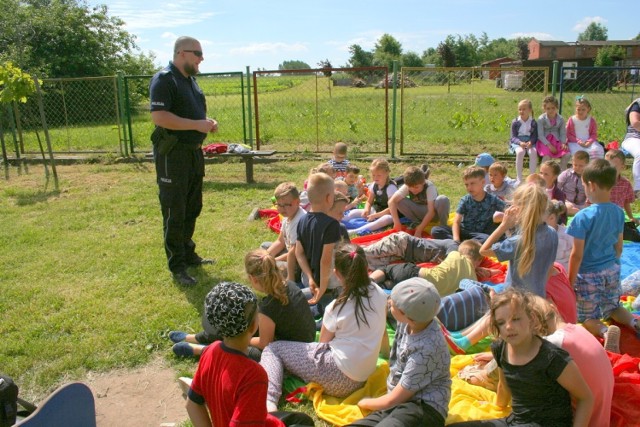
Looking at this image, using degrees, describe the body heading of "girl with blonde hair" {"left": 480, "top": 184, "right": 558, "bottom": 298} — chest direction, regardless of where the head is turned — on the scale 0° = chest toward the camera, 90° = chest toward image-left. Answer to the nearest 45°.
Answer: approximately 135°

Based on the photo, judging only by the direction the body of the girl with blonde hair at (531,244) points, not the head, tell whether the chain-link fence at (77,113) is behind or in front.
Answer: in front

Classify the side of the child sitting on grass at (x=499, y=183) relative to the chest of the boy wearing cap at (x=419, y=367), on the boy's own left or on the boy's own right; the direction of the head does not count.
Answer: on the boy's own right

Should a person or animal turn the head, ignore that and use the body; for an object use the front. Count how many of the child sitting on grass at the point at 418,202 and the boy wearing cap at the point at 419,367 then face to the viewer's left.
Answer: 1

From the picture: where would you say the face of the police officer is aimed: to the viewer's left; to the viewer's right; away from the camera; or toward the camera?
to the viewer's right

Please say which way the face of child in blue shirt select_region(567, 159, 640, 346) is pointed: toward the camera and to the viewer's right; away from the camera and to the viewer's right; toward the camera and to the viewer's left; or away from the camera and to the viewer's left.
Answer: away from the camera and to the viewer's left

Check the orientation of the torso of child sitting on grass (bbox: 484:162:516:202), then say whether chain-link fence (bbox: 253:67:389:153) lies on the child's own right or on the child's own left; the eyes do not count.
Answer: on the child's own right
